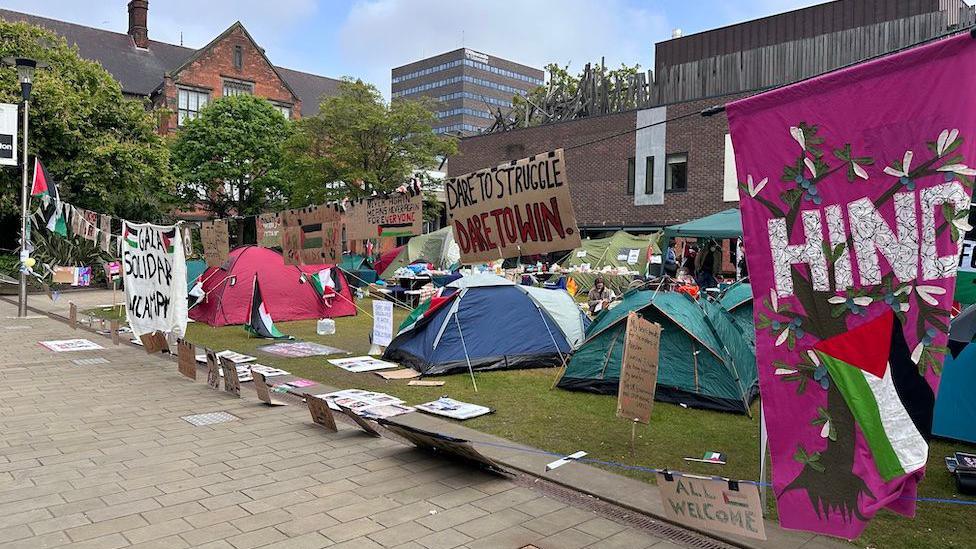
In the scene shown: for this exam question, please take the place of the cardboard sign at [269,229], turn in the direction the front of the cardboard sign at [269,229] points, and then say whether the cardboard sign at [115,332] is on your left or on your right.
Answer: on your right

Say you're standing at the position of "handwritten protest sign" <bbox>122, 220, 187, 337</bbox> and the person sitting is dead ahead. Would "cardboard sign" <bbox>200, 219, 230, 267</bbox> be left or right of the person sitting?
left

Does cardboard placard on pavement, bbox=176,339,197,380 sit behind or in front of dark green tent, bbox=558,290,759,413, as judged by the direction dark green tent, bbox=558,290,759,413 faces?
in front

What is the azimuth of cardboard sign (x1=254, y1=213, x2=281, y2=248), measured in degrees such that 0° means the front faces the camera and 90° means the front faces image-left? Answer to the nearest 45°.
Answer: approximately 0°

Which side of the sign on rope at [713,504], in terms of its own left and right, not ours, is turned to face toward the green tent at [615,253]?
back

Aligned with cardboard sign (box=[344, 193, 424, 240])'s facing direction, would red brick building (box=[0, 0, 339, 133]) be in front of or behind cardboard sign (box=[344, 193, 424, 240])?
behind

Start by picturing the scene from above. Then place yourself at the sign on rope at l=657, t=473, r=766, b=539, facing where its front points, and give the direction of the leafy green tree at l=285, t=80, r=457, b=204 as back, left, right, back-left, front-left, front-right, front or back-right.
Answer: back-right

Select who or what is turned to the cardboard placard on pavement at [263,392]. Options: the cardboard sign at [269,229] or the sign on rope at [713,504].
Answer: the cardboard sign

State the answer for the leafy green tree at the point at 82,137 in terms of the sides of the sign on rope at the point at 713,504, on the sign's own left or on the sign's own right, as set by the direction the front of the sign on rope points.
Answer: on the sign's own right

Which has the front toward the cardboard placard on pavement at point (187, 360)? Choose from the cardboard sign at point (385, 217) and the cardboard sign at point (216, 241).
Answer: the cardboard sign at point (216, 241)

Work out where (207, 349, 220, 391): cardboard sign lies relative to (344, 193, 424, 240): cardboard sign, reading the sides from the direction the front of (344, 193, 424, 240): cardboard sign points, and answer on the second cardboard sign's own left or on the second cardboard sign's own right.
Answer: on the second cardboard sign's own right

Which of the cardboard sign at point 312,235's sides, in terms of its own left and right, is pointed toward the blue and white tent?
left
